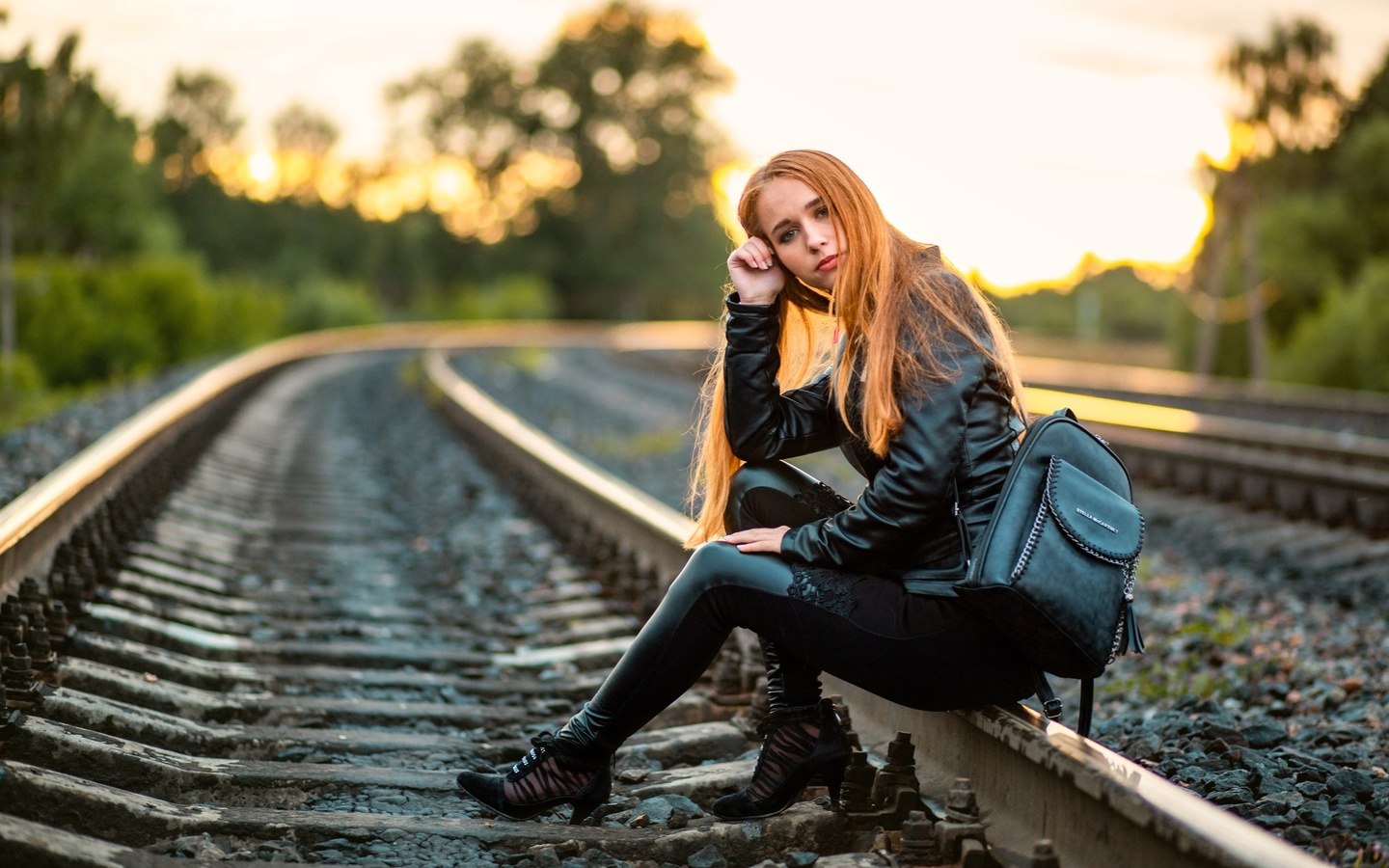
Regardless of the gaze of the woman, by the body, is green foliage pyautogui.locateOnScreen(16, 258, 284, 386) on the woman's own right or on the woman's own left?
on the woman's own right

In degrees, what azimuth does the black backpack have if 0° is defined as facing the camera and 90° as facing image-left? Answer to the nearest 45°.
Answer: approximately 315°

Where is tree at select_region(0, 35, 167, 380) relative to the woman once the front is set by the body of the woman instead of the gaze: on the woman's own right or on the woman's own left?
on the woman's own right

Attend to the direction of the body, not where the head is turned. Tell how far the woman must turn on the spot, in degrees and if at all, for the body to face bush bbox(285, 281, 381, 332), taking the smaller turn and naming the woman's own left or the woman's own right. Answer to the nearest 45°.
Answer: approximately 90° to the woman's own right

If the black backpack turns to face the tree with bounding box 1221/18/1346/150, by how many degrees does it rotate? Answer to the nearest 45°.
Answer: approximately 135° to its left

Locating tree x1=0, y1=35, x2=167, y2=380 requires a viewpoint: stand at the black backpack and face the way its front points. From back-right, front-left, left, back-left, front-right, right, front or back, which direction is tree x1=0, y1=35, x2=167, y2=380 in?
back

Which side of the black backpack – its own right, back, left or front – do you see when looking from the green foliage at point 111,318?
back

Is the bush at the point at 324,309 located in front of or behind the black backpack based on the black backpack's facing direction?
behind

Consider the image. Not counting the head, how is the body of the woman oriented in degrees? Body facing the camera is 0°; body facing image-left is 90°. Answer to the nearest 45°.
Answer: approximately 90°
